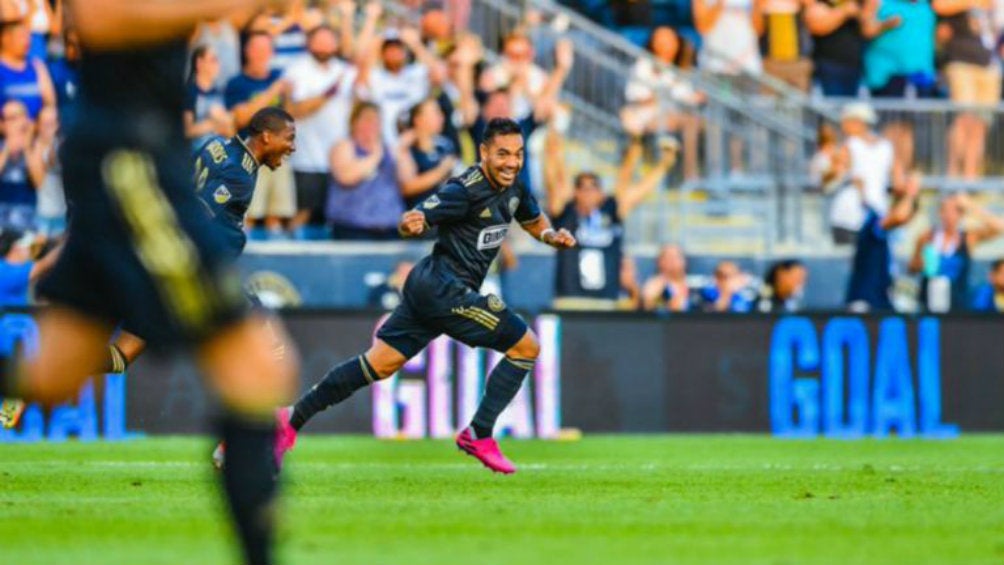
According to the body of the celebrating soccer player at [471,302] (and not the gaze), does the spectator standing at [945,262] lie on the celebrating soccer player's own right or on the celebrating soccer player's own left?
on the celebrating soccer player's own left

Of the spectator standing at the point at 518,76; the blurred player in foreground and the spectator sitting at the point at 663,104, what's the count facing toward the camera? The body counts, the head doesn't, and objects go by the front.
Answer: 2

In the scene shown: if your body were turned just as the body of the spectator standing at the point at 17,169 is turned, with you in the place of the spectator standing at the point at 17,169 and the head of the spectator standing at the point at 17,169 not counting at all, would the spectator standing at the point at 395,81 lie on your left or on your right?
on your left

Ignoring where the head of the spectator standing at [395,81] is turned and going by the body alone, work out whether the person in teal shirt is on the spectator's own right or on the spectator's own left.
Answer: on the spectator's own left

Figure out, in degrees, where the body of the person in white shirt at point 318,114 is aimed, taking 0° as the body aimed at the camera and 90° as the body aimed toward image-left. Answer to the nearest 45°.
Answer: approximately 0°

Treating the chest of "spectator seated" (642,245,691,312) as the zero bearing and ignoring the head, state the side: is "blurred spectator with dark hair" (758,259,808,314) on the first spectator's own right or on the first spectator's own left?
on the first spectator's own left

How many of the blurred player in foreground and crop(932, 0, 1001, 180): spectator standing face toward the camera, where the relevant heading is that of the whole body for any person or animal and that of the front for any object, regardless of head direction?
1
